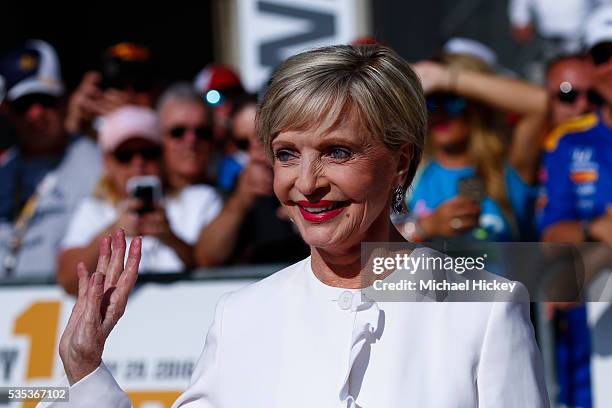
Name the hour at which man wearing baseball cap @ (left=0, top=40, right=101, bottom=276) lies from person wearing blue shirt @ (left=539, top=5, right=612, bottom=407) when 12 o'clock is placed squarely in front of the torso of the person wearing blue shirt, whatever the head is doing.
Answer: The man wearing baseball cap is roughly at 3 o'clock from the person wearing blue shirt.

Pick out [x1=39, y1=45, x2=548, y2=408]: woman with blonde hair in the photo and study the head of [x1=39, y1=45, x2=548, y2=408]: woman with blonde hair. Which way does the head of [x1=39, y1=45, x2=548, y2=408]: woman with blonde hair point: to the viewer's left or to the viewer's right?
to the viewer's left

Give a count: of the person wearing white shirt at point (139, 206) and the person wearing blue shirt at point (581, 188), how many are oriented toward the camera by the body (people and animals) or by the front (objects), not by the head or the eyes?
2

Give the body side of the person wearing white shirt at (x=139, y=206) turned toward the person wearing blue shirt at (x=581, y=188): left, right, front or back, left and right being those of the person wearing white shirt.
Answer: left

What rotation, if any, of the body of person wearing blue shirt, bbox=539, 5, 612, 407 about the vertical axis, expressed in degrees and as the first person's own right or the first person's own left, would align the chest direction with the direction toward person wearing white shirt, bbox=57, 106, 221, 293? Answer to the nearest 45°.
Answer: approximately 90° to the first person's own right

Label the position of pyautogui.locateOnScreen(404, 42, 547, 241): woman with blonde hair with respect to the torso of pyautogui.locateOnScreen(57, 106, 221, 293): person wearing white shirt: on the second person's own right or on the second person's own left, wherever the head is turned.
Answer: on the second person's own left

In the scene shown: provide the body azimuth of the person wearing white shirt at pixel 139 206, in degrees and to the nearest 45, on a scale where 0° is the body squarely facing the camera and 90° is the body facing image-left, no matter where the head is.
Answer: approximately 0°
